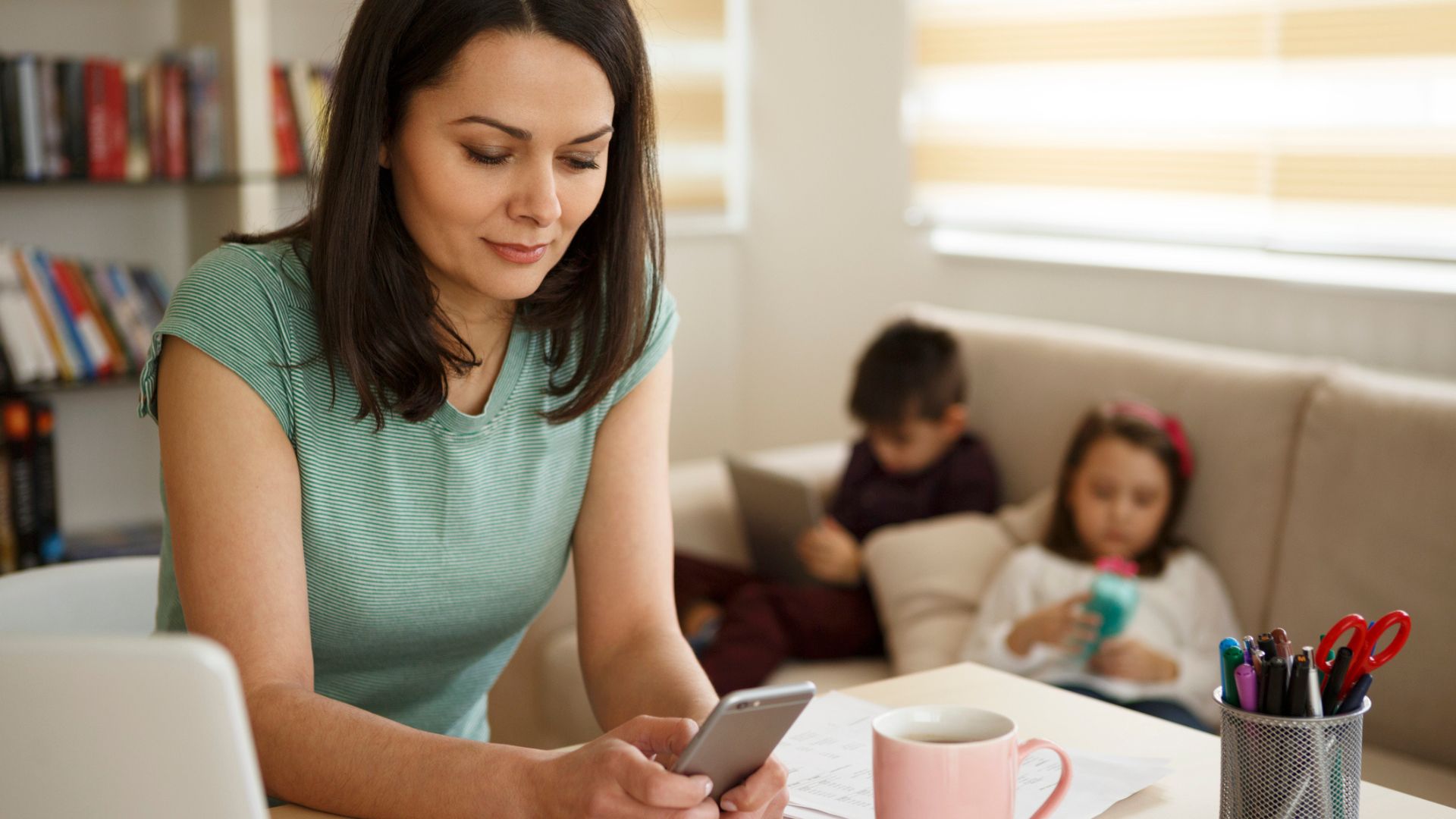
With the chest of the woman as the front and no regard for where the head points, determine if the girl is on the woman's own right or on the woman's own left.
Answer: on the woman's own left

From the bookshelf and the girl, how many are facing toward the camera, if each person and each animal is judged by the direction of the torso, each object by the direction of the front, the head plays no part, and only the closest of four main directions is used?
2

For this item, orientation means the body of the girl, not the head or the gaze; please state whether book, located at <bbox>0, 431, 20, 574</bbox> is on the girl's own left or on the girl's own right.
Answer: on the girl's own right

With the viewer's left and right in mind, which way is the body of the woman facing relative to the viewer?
facing the viewer and to the right of the viewer

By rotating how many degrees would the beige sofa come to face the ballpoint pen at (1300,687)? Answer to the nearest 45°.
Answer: approximately 45° to its left

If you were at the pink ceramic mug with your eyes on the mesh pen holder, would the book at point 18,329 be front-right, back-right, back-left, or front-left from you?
back-left

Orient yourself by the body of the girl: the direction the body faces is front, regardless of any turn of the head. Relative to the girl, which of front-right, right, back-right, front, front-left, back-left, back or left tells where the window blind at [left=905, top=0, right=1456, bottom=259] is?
back

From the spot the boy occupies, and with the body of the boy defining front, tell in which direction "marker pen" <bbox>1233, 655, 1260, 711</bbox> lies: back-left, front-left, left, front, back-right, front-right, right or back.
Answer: front-left

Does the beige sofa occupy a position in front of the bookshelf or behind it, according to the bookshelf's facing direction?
in front

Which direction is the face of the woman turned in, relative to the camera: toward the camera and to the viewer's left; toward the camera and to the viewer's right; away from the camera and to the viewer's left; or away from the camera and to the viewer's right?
toward the camera and to the viewer's right

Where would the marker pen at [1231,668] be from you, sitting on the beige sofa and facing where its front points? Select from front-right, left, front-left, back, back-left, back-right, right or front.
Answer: front-left
